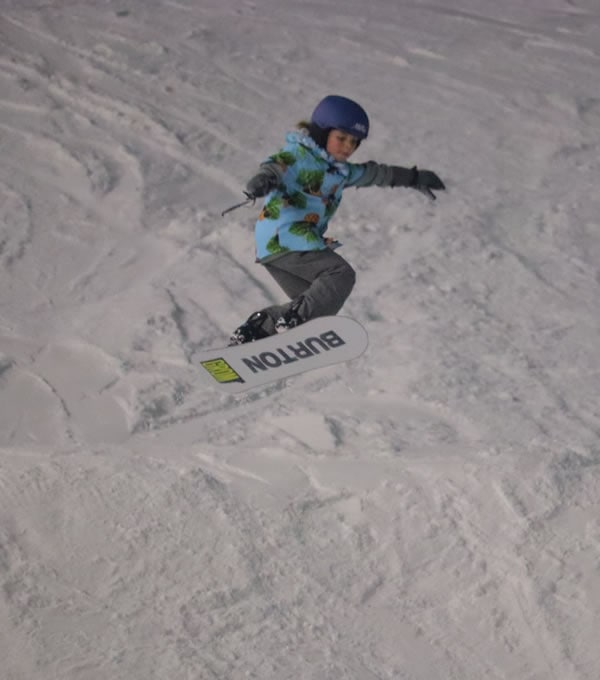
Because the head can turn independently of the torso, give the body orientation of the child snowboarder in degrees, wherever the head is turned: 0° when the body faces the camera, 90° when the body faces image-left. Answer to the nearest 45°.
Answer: approximately 315°
